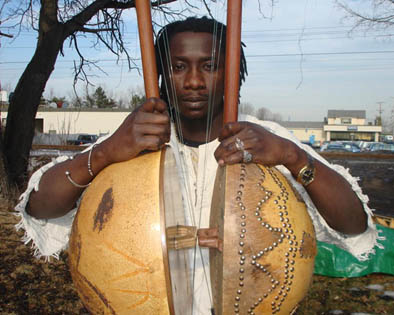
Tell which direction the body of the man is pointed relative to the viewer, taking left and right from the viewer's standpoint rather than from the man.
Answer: facing the viewer

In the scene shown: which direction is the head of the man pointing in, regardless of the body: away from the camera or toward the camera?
toward the camera

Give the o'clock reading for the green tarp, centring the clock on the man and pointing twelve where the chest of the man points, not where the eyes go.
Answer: The green tarp is roughly at 7 o'clock from the man.
